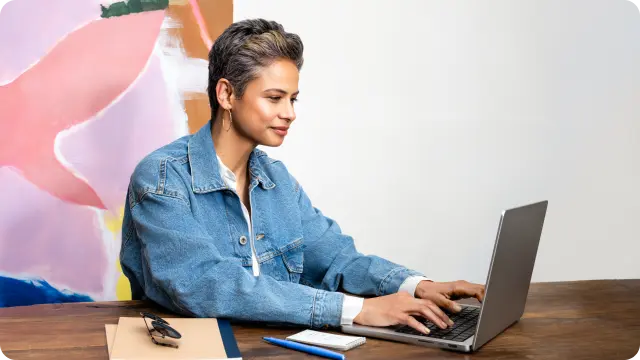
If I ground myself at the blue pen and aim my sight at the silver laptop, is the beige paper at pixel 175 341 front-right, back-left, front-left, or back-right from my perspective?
back-left

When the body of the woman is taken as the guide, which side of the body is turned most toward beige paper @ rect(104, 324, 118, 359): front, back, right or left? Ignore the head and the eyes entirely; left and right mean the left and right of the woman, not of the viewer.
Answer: right

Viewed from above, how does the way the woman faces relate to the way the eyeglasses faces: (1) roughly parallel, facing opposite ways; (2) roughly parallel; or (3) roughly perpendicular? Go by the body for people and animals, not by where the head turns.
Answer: roughly perpendicular

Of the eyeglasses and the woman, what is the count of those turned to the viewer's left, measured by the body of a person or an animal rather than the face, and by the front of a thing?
0

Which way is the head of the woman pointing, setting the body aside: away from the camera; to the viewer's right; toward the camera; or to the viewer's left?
to the viewer's right
